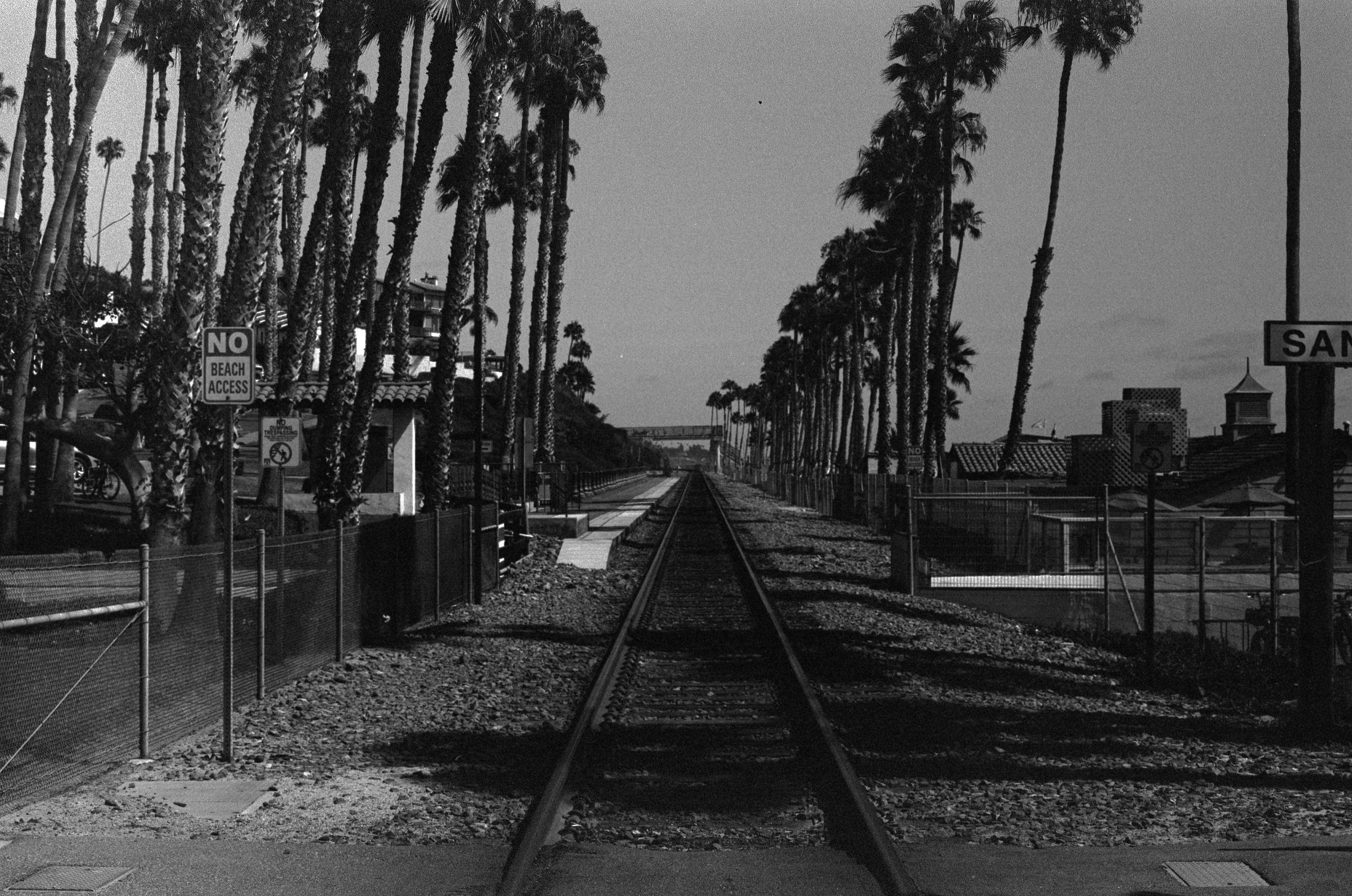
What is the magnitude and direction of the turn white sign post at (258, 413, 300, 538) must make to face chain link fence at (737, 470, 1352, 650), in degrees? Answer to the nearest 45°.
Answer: approximately 45° to its left

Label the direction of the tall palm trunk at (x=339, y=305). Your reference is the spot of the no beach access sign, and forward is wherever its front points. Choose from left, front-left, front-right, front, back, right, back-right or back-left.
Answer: back

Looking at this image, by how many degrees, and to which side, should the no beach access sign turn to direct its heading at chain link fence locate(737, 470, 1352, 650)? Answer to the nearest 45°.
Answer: approximately 135° to its left

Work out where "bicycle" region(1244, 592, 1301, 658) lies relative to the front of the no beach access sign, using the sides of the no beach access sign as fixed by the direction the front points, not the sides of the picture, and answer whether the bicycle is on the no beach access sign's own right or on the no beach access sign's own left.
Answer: on the no beach access sign's own left

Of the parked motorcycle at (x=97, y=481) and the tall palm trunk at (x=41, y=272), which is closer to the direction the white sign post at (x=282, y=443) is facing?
the tall palm trunk

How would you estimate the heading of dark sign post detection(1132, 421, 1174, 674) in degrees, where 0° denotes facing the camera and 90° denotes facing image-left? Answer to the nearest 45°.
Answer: approximately 0°

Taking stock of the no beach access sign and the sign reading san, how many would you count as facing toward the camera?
2

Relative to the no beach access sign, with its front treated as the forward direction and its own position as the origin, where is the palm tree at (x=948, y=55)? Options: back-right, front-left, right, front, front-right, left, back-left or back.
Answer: back-left

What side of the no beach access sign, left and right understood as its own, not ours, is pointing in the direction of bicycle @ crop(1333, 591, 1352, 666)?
left

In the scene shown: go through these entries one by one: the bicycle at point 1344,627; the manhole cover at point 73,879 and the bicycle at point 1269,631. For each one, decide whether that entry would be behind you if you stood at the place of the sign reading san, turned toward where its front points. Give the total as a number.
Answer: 2
